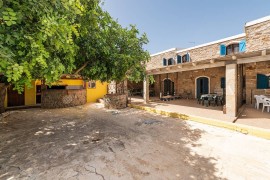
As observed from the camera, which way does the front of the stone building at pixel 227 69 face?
facing the viewer and to the left of the viewer

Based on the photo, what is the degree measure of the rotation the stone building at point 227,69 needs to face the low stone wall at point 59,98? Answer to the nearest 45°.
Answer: approximately 45° to its right

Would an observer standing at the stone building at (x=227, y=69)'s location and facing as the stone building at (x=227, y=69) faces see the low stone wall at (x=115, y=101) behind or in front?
in front
